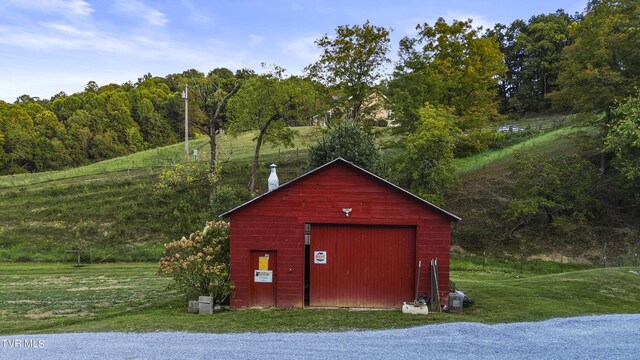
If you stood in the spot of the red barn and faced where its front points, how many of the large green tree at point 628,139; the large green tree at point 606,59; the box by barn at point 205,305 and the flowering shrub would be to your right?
2

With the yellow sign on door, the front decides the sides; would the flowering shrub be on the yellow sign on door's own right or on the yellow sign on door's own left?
on the yellow sign on door's own right

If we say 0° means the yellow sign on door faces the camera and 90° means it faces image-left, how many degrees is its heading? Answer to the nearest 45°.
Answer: approximately 0°

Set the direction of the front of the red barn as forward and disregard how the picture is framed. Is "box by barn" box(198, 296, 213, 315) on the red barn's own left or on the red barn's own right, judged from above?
on the red barn's own right

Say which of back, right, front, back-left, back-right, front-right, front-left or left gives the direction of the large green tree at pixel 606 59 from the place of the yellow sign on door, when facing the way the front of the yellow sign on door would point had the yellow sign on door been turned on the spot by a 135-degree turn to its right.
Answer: right

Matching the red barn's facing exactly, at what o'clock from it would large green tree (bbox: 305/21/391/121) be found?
The large green tree is roughly at 6 o'clock from the red barn.

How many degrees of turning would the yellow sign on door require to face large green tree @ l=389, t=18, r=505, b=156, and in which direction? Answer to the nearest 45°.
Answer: approximately 135° to its left

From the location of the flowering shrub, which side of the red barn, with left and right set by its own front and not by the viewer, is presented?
right

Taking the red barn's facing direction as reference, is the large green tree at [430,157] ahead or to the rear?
to the rear
